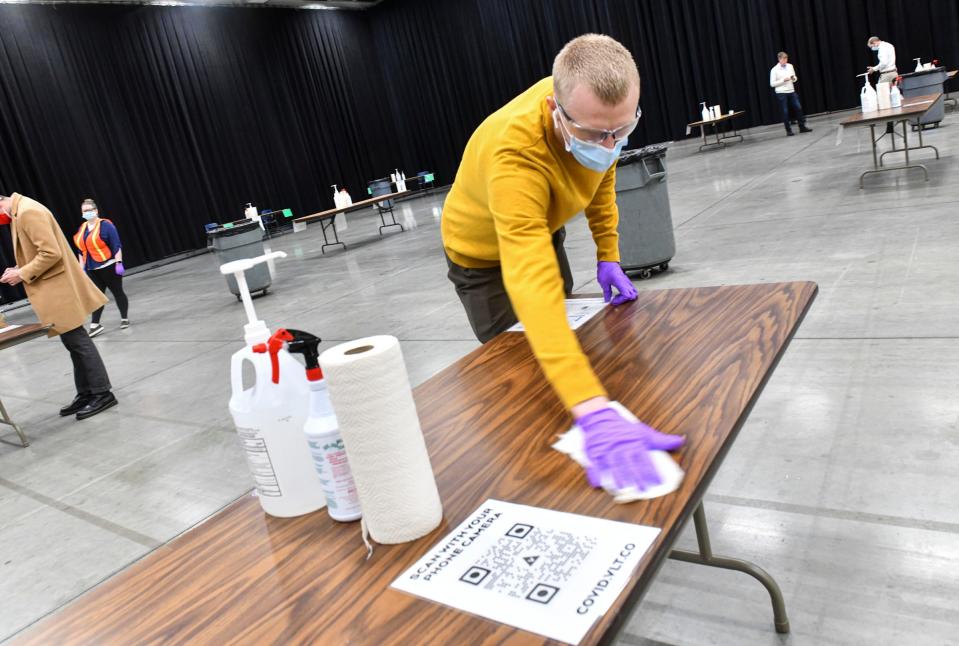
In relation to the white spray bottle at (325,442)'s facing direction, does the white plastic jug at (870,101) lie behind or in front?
behind

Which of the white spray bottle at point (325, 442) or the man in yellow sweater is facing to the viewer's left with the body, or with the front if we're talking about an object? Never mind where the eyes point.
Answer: the white spray bottle

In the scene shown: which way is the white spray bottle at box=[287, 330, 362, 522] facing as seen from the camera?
to the viewer's left

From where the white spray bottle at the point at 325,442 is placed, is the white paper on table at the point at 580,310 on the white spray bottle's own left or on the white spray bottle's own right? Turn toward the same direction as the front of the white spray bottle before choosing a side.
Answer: on the white spray bottle's own right

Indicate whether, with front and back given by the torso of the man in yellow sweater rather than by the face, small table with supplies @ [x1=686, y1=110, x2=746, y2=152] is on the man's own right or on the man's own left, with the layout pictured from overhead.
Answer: on the man's own left
